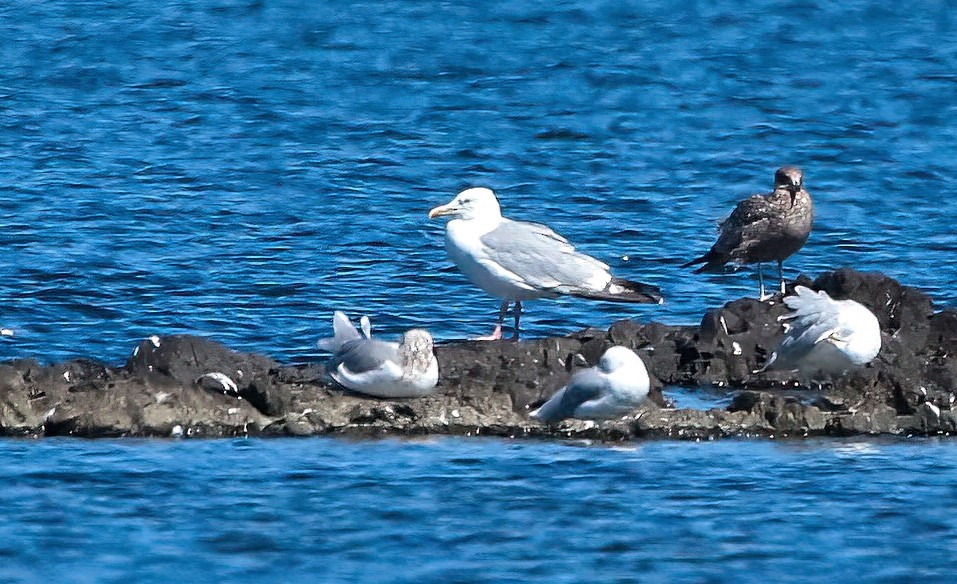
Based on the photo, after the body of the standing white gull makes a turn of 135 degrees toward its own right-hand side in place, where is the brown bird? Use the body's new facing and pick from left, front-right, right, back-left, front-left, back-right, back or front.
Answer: front

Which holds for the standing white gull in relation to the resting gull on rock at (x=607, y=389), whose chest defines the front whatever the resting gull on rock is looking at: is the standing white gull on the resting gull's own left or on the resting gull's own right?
on the resting gull's own left

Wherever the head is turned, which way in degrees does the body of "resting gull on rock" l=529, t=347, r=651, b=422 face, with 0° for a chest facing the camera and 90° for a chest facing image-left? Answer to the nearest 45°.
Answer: approximately 270°

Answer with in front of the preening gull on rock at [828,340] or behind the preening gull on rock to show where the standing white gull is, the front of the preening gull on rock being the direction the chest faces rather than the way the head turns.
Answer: behind

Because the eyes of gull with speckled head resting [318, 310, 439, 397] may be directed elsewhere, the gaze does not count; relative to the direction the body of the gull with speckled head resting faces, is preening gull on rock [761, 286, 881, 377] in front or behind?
in front

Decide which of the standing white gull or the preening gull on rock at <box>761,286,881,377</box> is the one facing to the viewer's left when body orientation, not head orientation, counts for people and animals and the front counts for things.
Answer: the standing white gull

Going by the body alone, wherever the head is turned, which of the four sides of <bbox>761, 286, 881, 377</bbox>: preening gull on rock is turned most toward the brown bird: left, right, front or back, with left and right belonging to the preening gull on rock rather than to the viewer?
left

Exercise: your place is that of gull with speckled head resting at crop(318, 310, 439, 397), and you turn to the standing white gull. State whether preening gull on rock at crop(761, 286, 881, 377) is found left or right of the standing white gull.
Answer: right

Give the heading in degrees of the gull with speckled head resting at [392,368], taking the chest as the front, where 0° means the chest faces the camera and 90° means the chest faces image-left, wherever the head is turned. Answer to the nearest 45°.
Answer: approximately 270°

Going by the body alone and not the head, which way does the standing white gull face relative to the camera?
to the viewer's left

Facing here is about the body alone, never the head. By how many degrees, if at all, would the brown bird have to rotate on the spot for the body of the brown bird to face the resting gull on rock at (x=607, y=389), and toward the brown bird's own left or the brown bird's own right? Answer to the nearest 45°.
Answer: approximately 45° to the brown bird's own right

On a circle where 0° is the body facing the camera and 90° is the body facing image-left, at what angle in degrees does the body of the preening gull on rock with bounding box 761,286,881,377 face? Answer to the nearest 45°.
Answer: approximately 270°

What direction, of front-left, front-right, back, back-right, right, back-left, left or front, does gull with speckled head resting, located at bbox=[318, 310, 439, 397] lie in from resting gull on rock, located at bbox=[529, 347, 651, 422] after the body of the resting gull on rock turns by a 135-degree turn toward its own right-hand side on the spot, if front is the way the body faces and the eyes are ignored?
front-right
